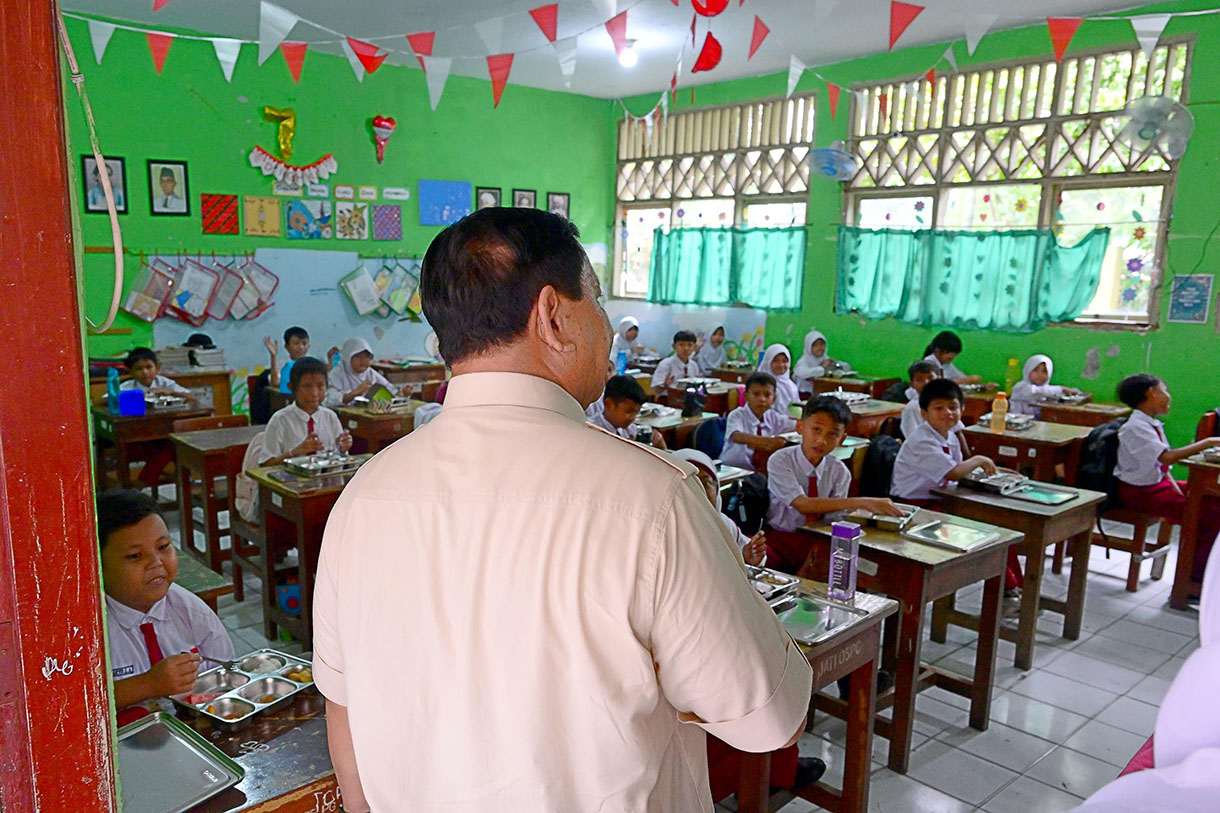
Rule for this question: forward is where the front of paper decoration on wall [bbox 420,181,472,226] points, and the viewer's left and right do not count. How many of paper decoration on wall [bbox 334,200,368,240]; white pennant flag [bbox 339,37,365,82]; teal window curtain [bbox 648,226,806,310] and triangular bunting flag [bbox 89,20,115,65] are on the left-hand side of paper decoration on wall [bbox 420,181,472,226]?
1

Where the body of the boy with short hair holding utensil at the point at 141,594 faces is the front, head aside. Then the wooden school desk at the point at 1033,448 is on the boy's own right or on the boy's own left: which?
on the boy's own left

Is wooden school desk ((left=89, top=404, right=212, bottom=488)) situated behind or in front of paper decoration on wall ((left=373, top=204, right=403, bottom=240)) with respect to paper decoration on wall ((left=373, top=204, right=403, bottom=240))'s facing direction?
in front

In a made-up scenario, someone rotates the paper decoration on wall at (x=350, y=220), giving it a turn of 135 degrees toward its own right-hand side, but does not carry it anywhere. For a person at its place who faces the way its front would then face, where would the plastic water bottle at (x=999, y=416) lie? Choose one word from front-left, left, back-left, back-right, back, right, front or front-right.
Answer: back

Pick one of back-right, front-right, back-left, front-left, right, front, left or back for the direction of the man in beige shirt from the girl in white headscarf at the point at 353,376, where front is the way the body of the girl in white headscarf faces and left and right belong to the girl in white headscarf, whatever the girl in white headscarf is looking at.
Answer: front-right

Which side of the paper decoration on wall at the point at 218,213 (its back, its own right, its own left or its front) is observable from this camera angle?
front

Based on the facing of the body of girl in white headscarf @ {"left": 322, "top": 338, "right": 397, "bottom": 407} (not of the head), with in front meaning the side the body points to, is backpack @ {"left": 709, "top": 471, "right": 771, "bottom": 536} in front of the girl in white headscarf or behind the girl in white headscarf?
in front

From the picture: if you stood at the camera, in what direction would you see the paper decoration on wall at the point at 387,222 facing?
facing the viewer

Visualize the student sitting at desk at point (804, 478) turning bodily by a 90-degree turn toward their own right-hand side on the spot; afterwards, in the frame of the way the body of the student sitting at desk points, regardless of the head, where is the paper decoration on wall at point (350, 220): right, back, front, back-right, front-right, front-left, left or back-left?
right

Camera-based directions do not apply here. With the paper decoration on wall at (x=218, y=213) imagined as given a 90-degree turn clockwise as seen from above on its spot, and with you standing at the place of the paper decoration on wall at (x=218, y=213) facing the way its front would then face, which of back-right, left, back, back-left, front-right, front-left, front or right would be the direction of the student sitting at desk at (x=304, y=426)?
left

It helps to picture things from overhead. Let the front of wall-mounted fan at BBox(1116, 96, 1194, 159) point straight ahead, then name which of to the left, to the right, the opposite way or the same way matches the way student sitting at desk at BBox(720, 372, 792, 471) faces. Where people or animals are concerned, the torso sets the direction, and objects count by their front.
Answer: to the left

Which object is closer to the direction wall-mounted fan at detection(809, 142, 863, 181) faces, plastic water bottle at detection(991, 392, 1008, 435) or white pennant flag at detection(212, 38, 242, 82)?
the white pennant flag

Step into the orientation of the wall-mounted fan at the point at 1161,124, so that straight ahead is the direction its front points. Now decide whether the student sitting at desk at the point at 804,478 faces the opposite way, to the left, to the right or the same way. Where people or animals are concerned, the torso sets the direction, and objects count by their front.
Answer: to the left

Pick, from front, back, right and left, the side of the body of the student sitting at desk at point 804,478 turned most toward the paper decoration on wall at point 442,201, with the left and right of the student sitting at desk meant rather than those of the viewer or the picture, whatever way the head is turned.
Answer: back

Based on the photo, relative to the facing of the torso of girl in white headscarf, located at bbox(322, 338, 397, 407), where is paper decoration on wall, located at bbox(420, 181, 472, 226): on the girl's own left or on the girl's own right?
on the girl's own left
